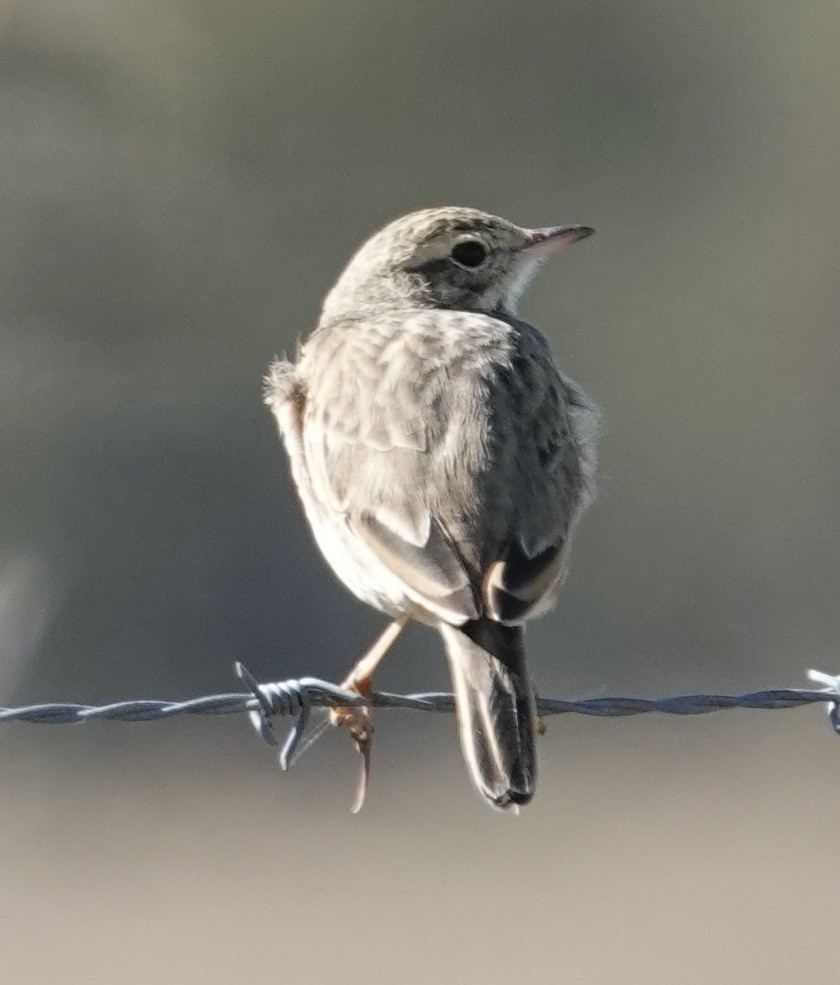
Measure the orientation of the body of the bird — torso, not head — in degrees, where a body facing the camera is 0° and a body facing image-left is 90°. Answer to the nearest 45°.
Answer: approximately 180°
